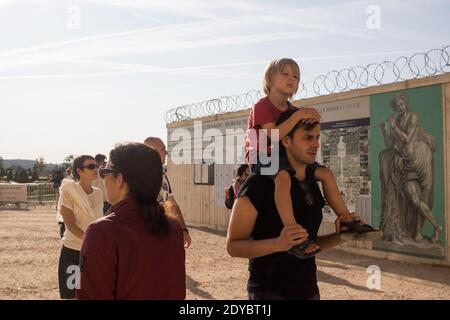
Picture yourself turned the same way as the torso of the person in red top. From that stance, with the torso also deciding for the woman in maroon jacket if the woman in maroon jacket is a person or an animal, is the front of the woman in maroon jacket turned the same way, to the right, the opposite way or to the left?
the opposite way

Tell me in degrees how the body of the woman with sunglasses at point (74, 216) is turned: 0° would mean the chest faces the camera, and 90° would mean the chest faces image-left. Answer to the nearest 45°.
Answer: approximately 315°

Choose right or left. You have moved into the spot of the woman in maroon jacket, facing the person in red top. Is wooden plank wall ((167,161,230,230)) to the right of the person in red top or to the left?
left

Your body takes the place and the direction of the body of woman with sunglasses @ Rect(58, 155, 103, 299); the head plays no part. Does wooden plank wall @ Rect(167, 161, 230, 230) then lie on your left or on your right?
on your left

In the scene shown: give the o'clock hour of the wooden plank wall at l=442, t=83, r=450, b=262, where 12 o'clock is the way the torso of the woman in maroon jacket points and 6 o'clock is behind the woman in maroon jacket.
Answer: The wooden plank wall is roughly at 3 o'clock from the woman in maroon jacket.

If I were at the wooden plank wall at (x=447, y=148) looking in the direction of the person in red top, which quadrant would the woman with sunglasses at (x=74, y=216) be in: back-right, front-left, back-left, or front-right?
front-right

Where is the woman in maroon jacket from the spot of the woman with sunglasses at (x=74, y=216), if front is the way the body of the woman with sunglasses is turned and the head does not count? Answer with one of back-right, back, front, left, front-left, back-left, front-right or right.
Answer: front-right

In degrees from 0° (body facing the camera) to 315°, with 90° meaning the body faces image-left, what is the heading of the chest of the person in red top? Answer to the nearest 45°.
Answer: approximately 315°

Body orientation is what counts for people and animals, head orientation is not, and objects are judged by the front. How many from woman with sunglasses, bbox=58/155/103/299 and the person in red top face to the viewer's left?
0

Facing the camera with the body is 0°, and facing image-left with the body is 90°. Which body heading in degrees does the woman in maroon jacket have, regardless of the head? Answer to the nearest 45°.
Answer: approximately 135°

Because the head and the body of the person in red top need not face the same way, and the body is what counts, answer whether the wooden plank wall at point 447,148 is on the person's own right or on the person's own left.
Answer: on the person's own left

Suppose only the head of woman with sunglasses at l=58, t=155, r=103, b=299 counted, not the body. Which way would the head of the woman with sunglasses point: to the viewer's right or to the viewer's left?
to the viewer's right

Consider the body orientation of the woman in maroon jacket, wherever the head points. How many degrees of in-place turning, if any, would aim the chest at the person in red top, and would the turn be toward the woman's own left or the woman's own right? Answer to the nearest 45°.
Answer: approximately 90° to the woman's own right

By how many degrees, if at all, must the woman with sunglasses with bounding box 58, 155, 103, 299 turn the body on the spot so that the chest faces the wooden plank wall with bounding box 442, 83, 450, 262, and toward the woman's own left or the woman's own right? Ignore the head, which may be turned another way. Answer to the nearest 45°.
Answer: approximately 90° to the woman's own left

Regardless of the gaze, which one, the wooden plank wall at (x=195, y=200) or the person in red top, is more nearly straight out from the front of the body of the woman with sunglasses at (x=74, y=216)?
the person in red top

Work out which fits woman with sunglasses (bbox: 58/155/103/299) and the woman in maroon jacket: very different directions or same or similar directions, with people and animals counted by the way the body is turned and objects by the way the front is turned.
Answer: very different directions
